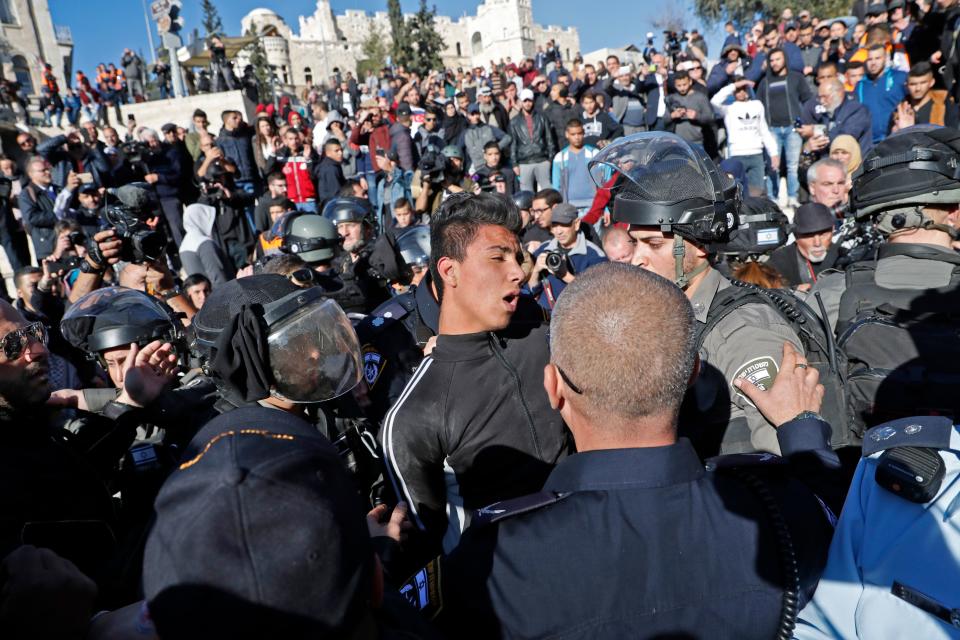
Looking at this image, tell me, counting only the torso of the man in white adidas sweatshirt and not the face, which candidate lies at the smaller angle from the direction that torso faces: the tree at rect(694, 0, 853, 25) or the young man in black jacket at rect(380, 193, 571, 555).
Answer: the young man in black jacket

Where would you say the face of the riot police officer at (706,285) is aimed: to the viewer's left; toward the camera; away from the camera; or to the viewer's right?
to the viewer's left

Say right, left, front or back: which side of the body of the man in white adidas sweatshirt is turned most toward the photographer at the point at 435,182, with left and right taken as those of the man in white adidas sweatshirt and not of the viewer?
right

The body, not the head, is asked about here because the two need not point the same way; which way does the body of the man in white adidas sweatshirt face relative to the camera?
toward the camera

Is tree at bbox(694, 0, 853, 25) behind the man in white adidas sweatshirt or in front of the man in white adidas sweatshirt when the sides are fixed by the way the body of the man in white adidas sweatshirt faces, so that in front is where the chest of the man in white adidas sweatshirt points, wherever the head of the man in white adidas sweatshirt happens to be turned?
behind

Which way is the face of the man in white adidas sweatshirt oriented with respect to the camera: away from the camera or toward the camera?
toward the camera

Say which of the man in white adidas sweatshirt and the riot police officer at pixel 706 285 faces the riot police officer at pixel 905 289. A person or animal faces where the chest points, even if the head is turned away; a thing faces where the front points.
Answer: the man in white adidas sweatshirt

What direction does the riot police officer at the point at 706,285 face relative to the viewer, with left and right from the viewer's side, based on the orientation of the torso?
facing to the left of the viewer

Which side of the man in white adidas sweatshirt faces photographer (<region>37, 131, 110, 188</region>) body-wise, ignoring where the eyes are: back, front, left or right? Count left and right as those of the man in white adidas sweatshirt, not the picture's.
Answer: right

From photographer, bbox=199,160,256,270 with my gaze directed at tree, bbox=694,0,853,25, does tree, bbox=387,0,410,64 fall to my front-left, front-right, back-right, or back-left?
front-left

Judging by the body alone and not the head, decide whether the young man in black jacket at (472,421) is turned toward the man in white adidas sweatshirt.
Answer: no

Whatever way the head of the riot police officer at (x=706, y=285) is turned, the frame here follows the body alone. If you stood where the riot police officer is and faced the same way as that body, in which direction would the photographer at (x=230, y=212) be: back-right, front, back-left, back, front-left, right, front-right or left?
front-right

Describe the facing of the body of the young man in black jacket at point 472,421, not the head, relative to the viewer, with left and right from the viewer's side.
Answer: facing the viewer and to the right of the viewer

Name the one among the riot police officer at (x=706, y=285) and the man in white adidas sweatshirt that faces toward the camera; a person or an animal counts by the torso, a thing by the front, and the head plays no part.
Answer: the man in white adidas sweatshirt

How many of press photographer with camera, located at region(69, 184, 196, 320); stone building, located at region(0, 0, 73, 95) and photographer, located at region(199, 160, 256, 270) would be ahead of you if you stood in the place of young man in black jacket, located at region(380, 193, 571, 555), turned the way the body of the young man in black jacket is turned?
0

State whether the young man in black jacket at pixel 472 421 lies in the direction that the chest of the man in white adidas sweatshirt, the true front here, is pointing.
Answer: yes

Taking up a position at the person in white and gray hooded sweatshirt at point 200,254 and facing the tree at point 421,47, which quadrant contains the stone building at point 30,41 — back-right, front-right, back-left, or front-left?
front-left

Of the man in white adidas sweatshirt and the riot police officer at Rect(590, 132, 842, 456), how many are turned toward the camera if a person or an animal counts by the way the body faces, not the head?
1

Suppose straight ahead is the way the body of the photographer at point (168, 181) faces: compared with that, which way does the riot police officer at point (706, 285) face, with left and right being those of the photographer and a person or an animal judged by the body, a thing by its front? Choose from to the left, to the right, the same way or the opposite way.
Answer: to the right
